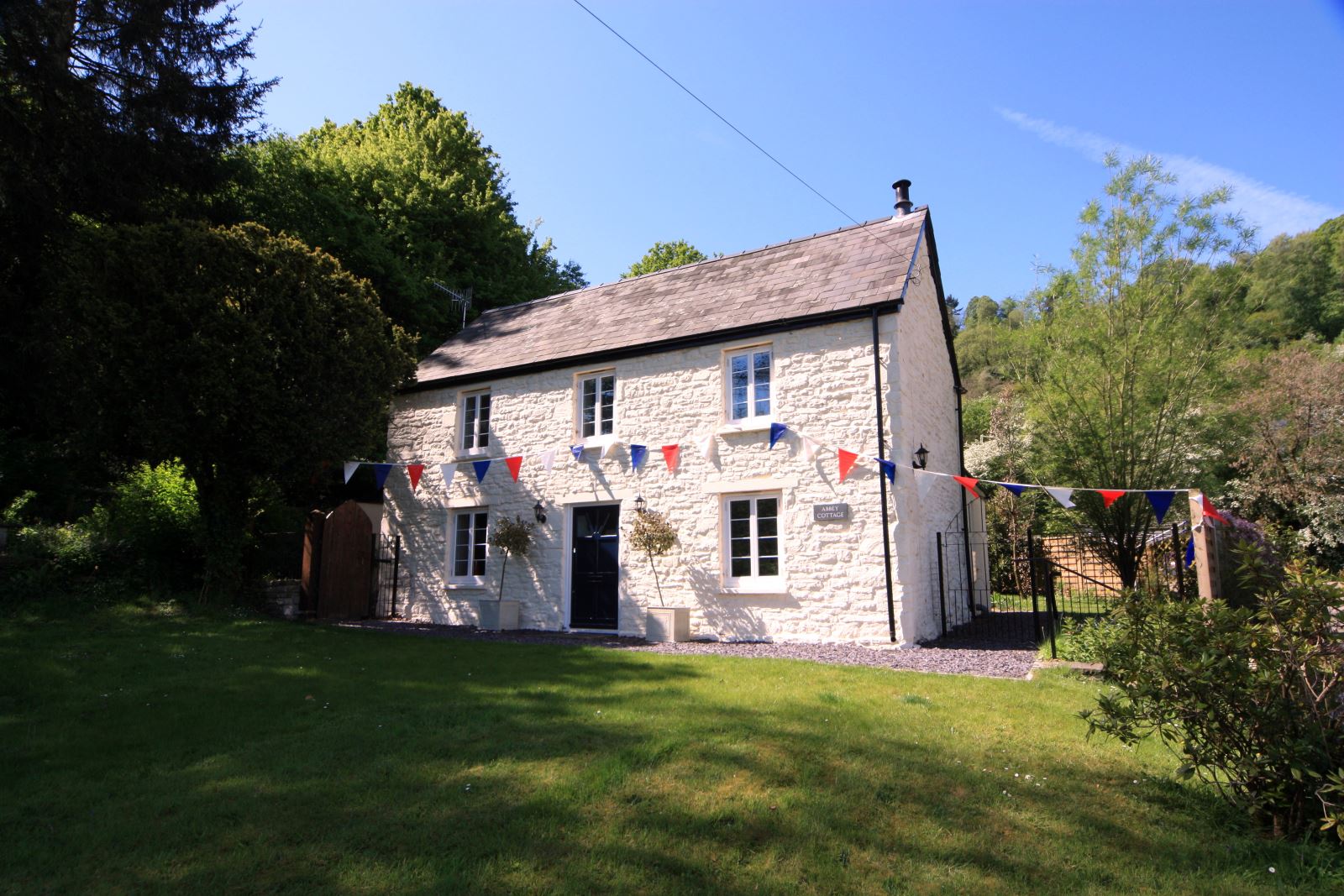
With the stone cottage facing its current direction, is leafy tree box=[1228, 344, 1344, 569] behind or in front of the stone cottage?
behind

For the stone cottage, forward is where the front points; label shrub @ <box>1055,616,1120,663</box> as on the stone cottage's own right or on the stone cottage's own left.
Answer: on the stone cottage's own left

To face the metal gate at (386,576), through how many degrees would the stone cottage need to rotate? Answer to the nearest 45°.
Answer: approximately 90° to its right

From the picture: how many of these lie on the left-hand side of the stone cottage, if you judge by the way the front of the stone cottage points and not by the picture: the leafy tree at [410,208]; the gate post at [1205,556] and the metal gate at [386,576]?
1

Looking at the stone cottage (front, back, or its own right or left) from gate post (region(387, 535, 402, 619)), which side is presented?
right

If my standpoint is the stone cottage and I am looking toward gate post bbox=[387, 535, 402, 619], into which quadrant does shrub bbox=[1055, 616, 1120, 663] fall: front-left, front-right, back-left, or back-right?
back-left

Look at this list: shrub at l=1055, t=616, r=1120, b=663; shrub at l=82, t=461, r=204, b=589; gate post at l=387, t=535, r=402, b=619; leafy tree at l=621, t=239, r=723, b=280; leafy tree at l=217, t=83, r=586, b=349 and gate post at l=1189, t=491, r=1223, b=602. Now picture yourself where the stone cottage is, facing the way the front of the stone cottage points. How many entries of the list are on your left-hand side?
2

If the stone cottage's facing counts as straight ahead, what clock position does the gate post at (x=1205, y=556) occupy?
The gate post is roughly at 9 o'clock from the stone cottage.

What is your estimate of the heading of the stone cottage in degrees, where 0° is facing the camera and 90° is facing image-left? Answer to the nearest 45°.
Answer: approximately 45°

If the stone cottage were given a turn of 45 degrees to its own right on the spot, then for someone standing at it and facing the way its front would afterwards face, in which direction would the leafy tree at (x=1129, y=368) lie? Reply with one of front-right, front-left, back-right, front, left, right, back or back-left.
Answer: back

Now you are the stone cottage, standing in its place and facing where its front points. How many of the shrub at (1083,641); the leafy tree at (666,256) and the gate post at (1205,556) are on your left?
2

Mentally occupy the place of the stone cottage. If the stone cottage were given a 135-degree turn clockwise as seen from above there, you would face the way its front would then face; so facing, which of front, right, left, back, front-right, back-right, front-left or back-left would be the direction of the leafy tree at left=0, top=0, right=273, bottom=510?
left

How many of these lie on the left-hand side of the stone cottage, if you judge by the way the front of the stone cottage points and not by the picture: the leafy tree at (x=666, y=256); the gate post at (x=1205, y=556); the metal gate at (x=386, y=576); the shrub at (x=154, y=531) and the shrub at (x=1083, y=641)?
2

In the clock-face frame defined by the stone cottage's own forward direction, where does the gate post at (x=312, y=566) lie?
The gate post is roughly at 2 o'clock from the stone cottage.

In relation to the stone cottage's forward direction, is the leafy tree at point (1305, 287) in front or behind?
behind
